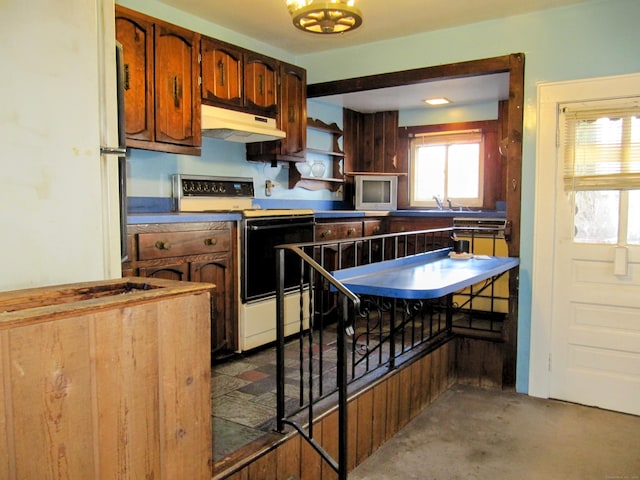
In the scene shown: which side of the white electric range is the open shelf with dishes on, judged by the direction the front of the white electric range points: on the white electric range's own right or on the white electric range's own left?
on the white electric range's own left

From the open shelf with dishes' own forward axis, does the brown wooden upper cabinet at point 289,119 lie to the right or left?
on its right

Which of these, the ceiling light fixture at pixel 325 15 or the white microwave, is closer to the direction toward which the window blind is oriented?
the ceiling light fixture

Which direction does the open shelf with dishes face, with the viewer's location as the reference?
facing the viewer and to the right of the viewer

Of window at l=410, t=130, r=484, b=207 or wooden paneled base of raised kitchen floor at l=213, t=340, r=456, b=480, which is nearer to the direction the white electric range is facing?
the wooden paneled base of raised kitchen floor

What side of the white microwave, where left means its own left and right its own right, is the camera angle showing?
front

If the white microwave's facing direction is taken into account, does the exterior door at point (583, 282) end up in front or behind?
in front

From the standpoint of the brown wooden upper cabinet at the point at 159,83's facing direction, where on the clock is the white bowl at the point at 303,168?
The white bowl is roughly at 9 o'clock from the brown wooden upper cabinet.

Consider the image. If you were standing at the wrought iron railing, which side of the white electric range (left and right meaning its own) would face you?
front

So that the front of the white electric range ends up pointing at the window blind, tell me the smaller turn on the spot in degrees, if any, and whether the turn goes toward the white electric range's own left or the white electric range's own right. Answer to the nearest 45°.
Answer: approximately 45° to the white electric range's own left

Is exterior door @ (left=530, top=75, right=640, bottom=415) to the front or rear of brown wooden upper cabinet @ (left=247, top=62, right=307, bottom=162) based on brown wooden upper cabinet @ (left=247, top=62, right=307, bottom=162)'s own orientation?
to the front

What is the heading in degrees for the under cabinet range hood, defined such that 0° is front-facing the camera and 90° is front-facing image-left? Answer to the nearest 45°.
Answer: approximately 315°

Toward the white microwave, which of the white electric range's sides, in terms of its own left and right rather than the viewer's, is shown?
left

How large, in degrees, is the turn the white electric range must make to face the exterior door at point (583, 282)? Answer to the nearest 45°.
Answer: approximately 45° to its left

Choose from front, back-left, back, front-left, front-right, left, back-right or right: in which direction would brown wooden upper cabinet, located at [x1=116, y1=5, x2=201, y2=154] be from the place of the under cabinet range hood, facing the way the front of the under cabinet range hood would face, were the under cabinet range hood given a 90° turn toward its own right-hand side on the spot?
front

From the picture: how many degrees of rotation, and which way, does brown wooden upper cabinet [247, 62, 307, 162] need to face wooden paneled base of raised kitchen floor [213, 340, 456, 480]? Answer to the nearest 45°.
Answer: approximately 45° to its right
